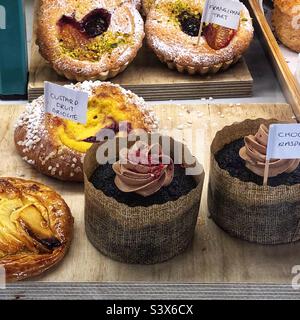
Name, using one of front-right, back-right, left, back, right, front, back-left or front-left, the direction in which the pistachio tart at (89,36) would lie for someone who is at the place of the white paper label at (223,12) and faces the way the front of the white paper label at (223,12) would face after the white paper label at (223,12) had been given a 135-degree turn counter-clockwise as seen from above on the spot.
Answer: back-left

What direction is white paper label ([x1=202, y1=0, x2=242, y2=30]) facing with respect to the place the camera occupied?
facing the viewer

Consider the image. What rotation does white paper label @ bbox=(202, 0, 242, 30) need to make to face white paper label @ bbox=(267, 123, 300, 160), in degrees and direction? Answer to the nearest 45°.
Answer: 0° — it already faces it

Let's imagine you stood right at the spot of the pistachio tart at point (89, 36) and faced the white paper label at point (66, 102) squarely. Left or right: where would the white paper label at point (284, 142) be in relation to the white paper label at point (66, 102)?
left

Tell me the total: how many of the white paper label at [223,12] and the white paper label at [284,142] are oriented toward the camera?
2

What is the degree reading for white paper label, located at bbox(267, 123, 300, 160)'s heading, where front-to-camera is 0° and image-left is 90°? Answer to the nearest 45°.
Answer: approximately 0°

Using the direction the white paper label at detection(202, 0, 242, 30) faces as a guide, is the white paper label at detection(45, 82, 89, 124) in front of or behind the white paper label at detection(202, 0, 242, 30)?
in front

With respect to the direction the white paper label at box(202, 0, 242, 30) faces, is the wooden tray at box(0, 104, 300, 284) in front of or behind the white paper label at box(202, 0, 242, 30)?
in front

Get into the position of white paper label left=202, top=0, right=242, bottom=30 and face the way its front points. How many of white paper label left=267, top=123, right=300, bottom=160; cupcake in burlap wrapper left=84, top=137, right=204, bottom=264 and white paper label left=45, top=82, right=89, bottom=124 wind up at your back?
0

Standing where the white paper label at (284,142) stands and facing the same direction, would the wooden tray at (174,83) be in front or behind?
behind

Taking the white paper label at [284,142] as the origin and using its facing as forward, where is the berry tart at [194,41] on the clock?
The berry tart is roughly at 5 o'clock from the white paper label.

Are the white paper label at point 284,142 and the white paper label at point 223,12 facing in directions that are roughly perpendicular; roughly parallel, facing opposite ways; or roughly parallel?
roughly parallel

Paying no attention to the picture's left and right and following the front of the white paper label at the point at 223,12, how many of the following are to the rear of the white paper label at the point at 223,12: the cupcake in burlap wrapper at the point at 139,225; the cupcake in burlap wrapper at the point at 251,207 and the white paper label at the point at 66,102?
0

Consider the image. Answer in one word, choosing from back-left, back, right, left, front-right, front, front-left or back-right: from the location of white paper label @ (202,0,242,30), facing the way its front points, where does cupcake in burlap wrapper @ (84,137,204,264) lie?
front

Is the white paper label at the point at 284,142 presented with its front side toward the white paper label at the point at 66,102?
no
